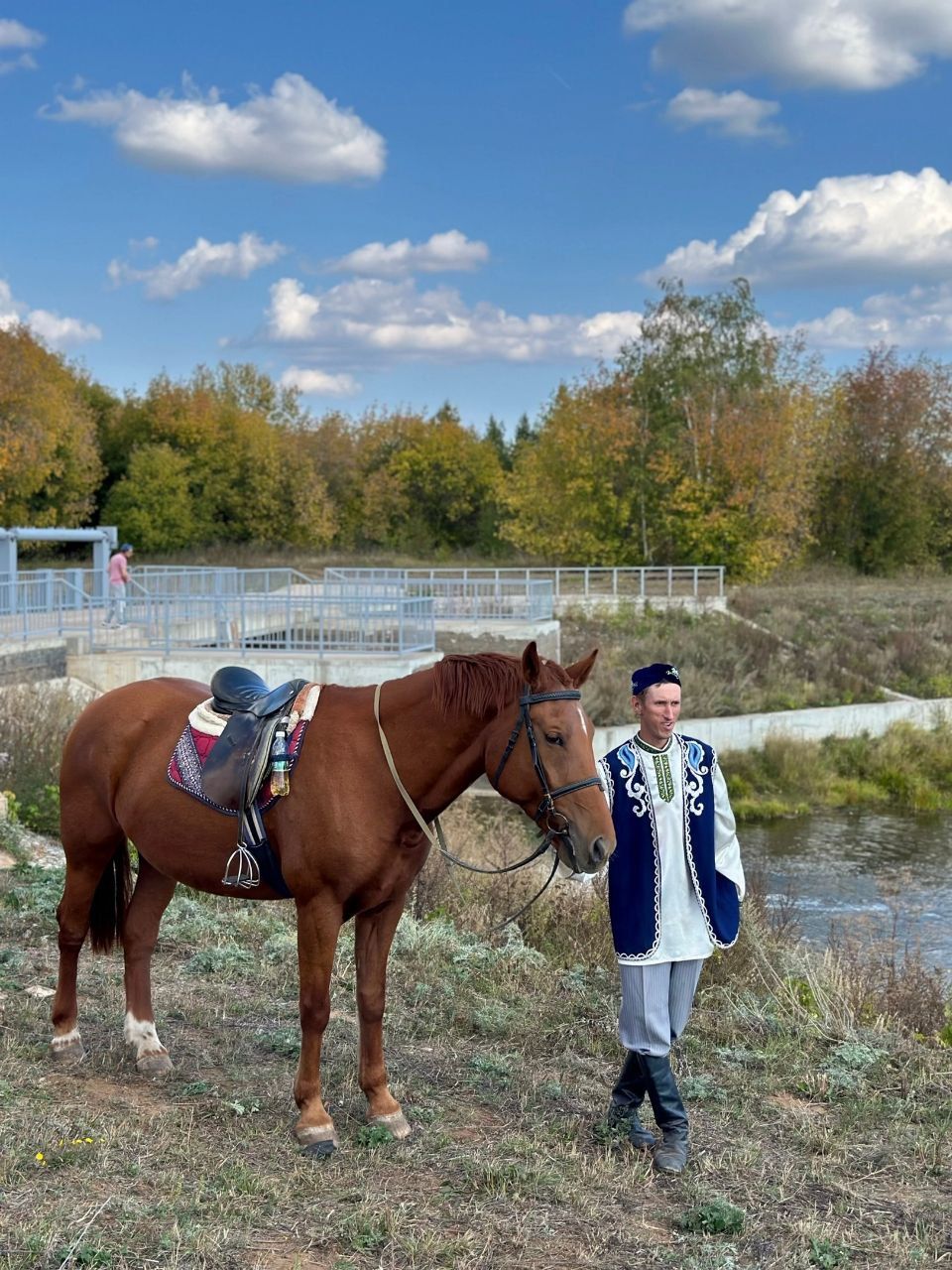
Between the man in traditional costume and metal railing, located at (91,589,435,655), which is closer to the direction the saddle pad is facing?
the man in traditional costume

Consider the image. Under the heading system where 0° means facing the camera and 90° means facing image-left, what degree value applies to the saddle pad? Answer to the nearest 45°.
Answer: approximately 315°

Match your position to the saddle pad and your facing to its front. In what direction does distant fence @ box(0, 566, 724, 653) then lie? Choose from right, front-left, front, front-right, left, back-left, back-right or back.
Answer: back-left

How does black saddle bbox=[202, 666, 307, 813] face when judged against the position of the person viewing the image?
facing the viewer and to the right of the viewer

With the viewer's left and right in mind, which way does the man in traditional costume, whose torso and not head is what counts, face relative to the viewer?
facing the viewer

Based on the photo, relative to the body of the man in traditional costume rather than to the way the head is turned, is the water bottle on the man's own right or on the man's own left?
on the man's own right

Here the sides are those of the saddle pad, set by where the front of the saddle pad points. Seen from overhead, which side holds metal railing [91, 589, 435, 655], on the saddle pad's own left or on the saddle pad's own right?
on the saddle pad's own left

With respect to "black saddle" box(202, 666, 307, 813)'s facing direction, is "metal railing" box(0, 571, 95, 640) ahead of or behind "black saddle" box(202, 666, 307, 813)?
behind

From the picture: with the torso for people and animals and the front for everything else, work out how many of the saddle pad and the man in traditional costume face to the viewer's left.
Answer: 0

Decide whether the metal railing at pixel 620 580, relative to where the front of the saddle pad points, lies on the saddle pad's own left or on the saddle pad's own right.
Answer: on the saddle pad's own left

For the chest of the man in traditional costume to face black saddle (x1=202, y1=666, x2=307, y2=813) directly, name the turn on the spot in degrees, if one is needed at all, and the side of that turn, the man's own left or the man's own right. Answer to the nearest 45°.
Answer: approximately 90° to the man's own right

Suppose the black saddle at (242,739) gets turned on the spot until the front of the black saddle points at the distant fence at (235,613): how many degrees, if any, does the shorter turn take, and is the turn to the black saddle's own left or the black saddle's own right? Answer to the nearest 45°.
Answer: approximately 135° to the black saddle's own left

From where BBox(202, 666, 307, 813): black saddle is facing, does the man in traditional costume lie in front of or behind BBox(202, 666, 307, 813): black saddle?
in front
